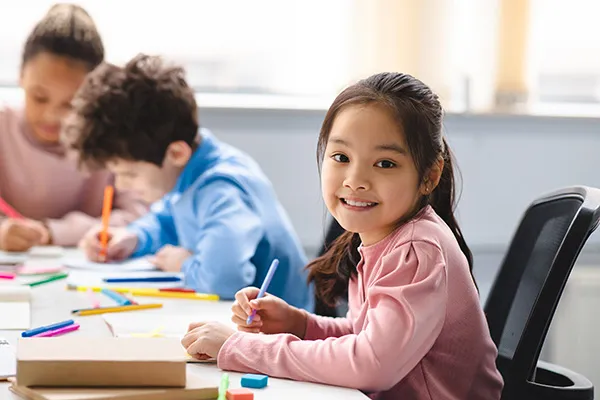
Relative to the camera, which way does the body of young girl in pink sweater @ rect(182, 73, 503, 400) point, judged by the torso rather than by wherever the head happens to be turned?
to the viewer's left

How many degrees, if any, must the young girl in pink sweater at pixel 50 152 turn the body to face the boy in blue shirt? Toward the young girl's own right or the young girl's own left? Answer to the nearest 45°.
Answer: approximately 45° to the young girl's own left

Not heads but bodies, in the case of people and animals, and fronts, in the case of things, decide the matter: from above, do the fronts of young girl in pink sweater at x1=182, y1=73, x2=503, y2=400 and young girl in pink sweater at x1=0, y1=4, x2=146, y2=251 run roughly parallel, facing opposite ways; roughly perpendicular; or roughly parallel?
roughly perpendicular

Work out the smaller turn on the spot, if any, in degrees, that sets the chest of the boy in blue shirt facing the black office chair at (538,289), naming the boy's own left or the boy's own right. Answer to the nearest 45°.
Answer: approximately 135° to the boy's own left

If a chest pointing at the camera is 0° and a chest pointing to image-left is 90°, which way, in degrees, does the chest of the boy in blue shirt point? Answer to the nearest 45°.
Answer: approximately 90°

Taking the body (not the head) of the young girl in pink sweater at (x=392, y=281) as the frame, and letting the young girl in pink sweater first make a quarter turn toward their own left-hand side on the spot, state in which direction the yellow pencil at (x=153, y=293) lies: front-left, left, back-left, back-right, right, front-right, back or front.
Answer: back-right

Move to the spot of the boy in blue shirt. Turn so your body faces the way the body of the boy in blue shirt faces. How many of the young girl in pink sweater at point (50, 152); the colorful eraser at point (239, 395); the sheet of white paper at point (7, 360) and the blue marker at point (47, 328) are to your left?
3

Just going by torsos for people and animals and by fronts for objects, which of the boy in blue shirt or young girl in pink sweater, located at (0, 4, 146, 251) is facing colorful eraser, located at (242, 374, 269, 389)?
the young girl in pink sweater

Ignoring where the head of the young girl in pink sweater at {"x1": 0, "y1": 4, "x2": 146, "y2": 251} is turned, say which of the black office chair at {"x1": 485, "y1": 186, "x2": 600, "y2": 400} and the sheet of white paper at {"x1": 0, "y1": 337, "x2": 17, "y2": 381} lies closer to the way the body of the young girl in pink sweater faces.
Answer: the sheet of white paper

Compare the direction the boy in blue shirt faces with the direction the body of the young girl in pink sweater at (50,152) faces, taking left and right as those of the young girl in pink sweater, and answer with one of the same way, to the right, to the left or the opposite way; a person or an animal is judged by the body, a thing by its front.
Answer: to the right

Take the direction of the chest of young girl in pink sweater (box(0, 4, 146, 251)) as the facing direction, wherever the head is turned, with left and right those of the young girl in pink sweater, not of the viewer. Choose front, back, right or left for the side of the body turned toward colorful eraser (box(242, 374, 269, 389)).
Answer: front

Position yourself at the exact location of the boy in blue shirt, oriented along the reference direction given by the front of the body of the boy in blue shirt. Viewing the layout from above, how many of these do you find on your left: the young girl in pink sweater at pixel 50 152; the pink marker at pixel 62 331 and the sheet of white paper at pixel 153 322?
2
